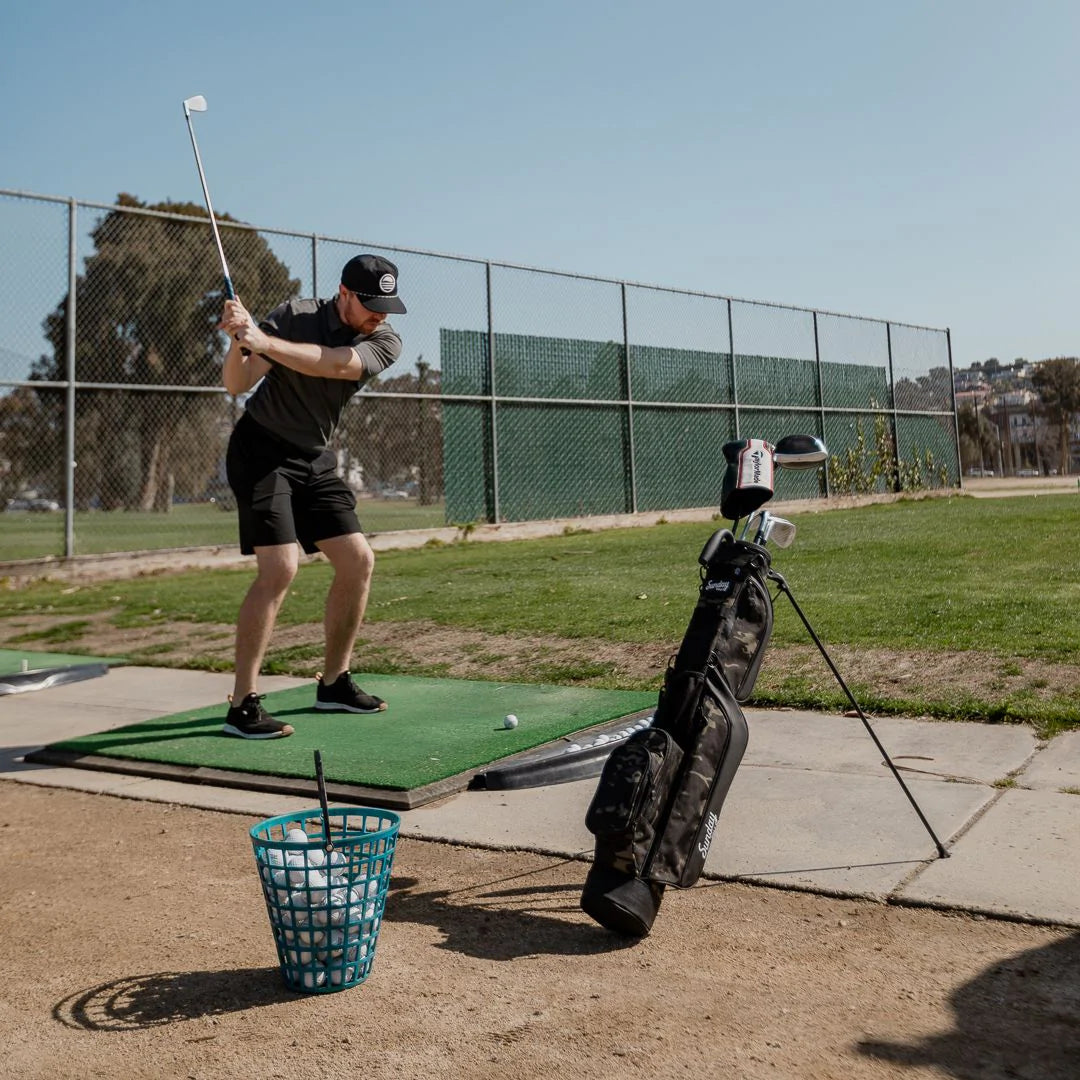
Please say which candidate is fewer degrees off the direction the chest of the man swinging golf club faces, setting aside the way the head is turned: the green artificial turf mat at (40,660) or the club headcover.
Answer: the club headcover

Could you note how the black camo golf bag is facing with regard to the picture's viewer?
facing the viewer and to the left of the viewer

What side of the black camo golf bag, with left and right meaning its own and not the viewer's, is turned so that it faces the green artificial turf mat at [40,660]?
right

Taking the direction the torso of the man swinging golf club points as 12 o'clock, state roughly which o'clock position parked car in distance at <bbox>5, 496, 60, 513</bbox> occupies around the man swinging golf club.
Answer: The parked car in distance is roughly at 7 o'clock from the man swinging golf club.

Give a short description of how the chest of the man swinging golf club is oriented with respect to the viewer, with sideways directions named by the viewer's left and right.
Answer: facing the viewer and to the right of the viewer
